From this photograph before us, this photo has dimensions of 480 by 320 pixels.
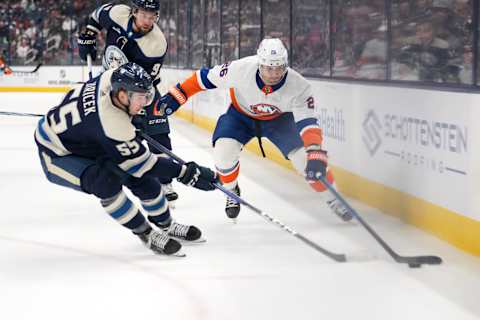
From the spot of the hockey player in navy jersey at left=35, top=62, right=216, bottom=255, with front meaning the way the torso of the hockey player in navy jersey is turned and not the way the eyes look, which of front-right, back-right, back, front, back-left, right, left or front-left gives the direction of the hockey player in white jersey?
front-left

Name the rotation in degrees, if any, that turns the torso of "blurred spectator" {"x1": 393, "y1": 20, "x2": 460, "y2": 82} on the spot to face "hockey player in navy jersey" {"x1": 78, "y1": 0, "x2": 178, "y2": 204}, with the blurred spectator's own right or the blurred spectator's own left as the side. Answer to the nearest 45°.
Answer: approximately 45° to the blurred spectator's own right

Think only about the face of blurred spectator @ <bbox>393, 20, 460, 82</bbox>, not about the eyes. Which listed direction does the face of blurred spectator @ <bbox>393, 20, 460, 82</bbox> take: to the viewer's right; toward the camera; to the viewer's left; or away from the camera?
toward the camera

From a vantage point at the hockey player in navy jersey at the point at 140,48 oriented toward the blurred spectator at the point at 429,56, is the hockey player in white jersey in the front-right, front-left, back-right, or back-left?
front-right

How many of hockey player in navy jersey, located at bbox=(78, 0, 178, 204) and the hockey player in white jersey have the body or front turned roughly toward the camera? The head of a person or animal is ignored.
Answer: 2

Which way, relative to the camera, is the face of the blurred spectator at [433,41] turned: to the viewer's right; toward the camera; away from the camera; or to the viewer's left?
toward the camera

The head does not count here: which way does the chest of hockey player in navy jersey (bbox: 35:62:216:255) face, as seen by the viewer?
to the viewer's right

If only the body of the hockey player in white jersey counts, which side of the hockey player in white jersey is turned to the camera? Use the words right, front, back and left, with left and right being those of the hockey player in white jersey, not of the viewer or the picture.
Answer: front

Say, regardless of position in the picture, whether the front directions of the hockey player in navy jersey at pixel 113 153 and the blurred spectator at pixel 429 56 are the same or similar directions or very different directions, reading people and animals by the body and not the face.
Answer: very different directions

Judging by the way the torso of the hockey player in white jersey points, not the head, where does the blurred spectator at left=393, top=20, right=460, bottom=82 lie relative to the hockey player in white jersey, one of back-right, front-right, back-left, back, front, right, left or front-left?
left

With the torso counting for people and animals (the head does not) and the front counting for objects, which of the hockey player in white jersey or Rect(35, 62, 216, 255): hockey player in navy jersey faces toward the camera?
the hockey player in white jersey

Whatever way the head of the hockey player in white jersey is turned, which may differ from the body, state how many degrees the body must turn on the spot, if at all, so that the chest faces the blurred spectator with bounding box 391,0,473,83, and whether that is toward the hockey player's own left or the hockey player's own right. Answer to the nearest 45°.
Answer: approximately 90° to the hockey player's own left

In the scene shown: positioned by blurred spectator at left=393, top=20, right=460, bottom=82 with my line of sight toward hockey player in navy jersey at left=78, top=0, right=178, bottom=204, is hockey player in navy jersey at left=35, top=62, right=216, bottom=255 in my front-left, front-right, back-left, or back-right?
front-left

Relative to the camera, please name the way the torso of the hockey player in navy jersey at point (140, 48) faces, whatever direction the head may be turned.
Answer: toward the camera

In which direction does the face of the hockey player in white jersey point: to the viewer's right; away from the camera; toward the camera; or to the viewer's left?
toward the camera
